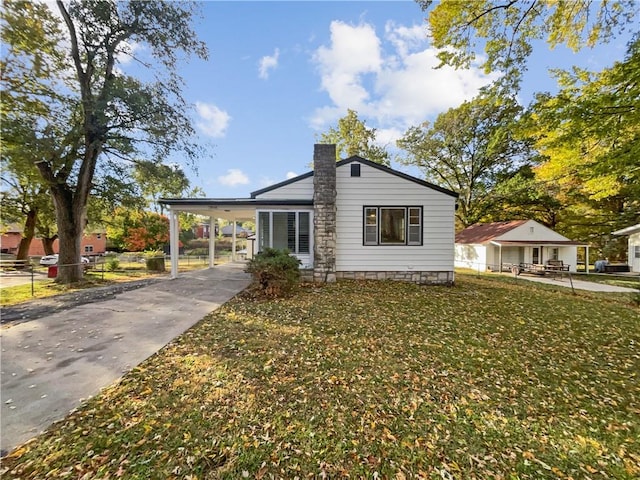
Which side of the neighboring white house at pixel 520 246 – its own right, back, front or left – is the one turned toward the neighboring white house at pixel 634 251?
left

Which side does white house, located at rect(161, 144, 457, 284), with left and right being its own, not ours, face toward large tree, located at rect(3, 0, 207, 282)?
right

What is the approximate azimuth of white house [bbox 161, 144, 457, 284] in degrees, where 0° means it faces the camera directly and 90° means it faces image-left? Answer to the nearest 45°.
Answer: approximately 0°

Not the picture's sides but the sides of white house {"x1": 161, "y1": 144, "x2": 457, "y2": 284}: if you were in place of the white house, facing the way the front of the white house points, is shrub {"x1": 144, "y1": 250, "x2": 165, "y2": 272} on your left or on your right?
on your right

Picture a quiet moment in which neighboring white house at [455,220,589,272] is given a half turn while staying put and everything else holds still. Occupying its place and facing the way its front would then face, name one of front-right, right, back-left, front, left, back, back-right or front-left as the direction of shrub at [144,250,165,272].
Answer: left

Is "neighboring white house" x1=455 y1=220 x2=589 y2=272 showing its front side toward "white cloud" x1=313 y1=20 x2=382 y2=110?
no

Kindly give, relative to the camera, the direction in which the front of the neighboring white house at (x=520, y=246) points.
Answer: facing the viewer and to the right of the viewer

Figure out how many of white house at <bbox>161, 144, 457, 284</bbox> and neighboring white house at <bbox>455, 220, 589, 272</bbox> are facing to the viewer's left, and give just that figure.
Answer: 0

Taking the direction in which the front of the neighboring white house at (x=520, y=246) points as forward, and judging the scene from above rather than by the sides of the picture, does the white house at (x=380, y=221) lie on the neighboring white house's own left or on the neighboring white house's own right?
on the neighboring white house's own right

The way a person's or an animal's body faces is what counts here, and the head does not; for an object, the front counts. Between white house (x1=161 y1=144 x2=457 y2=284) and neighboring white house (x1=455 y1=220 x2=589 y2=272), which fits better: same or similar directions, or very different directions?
same or similar directions

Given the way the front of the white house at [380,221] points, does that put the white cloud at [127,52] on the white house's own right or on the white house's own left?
on the white house's own right

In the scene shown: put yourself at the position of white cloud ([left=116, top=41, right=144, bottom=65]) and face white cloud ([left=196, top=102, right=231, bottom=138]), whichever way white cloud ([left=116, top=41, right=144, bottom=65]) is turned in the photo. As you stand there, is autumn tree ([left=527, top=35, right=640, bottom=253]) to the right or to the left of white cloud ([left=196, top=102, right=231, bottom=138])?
right
